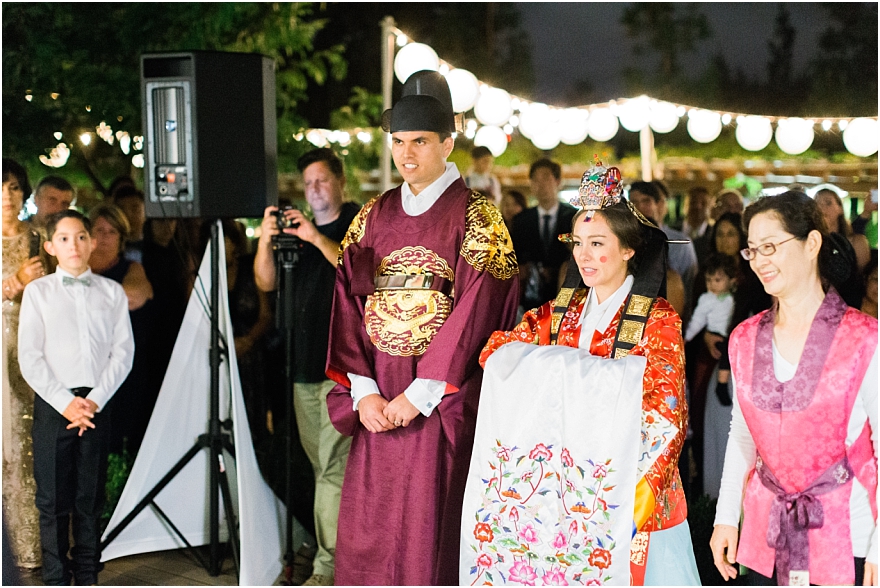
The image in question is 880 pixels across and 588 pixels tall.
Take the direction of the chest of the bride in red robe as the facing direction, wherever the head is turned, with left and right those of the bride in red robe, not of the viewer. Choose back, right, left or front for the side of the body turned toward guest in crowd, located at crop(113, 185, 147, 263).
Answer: right

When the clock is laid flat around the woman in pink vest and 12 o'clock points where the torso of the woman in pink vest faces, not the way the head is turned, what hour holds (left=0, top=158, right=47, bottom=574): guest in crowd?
The guest in crowd is roughly at 2 o'clock from the woman in pink vest.

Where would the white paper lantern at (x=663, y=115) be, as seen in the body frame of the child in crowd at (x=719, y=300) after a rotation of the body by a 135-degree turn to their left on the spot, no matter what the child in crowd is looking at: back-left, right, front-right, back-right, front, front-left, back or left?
left

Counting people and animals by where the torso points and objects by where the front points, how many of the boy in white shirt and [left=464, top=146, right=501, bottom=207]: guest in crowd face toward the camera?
2
